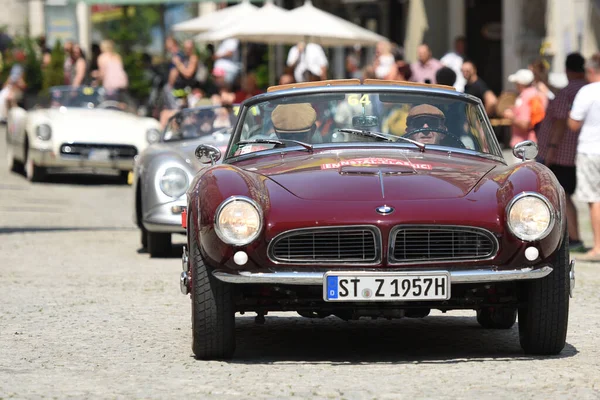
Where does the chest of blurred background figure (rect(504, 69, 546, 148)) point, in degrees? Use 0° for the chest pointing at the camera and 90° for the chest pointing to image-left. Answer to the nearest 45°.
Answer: approximately 90°

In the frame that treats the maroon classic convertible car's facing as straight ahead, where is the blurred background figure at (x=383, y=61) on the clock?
The blurred background figure is roughly at 6 o'clock from the maroon classic convertible car.

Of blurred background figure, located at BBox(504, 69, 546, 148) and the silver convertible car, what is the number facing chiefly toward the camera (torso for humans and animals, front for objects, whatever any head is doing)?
1

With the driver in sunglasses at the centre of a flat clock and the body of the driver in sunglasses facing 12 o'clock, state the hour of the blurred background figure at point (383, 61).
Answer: The blurred background figure is roughly at 6 o'clock from the driver in sunglasses.

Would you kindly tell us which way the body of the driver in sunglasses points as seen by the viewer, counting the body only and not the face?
toward the camera

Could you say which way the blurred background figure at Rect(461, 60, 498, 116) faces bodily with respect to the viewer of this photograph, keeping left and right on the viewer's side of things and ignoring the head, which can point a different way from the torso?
facing the viewer and to the left of the viewer

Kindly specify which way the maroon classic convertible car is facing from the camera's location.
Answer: facing the viewer

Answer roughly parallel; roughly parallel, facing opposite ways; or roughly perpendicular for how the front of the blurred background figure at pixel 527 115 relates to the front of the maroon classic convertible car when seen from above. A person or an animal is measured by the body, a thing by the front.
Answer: roughly perpendicular

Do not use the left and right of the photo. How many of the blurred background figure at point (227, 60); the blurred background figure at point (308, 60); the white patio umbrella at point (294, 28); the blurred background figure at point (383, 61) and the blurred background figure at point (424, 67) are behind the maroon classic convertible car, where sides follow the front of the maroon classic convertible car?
5

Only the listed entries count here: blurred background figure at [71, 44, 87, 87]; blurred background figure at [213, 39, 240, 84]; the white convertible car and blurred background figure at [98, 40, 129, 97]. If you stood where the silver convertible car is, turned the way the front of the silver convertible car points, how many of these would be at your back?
4

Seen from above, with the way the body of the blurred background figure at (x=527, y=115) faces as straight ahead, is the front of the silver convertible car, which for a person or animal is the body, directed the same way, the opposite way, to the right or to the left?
to the left

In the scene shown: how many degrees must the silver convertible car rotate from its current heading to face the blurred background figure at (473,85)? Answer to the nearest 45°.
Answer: approximately 135° to its left

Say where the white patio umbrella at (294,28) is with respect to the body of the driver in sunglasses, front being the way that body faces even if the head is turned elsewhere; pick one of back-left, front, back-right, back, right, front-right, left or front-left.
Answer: back
